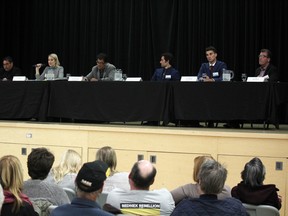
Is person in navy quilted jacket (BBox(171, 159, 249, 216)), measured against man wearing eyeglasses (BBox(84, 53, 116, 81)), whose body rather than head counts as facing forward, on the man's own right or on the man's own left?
on the man's own left

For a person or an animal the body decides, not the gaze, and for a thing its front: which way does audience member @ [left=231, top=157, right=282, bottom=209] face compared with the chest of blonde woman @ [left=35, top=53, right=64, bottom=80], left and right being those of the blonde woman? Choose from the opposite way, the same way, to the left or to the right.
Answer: the opposite way

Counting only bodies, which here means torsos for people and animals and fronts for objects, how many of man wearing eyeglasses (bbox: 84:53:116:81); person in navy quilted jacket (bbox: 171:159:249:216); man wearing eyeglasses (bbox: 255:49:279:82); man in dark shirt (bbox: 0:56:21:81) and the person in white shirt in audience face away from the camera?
2

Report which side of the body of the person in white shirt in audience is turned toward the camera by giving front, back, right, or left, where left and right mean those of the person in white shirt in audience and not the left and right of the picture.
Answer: back

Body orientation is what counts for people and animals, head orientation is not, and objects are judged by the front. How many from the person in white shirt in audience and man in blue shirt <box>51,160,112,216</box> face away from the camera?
2

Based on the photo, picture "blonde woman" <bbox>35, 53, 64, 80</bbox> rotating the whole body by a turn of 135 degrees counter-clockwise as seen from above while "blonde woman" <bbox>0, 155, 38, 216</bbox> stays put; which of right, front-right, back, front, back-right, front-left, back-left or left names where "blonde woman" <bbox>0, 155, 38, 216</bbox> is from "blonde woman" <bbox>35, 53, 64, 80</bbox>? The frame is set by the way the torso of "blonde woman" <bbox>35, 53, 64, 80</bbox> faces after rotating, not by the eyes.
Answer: right

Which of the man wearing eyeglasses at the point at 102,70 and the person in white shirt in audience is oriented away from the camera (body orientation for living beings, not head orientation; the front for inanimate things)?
the person in white shirt in audience

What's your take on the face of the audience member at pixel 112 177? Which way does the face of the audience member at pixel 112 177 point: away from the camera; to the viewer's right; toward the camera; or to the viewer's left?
away from the camera

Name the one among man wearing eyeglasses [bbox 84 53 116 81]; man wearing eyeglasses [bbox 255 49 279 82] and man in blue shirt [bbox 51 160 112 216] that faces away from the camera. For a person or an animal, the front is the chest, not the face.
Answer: the man in blue shirt

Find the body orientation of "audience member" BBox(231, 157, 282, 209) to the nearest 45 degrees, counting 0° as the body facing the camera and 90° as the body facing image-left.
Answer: approximately 180°

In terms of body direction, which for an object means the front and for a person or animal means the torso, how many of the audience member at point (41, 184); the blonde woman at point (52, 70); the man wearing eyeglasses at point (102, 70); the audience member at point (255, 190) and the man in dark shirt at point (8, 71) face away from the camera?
2

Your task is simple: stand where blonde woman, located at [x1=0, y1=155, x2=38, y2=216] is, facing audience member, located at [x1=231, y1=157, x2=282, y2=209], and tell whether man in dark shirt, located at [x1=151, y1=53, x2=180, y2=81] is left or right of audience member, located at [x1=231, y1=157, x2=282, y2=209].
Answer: left

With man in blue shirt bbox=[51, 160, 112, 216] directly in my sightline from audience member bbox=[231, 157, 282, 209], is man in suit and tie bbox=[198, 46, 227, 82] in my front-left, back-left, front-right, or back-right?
back-right

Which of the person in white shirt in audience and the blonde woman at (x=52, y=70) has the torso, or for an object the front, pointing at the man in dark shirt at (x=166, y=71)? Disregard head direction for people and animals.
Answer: the person in white shirt in audience

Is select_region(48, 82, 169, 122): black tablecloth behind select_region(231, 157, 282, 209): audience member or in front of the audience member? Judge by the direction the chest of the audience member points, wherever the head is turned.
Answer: in front

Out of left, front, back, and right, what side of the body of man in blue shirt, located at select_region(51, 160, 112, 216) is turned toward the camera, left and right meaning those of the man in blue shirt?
back

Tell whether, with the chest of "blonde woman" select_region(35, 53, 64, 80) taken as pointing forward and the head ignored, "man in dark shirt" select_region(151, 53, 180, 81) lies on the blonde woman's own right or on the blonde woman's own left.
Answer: on the blonde woman's own left

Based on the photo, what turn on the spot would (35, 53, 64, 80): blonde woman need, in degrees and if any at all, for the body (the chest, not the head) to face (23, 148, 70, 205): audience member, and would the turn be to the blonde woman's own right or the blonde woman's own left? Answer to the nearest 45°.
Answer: approximately 45° to the blonde woman's own left

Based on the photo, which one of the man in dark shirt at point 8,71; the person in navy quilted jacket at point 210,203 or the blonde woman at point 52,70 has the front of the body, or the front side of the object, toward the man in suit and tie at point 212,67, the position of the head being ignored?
the person in navy quilted jacket at point 210,203

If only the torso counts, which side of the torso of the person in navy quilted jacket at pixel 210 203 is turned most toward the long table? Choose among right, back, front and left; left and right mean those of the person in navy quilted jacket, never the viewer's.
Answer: front
